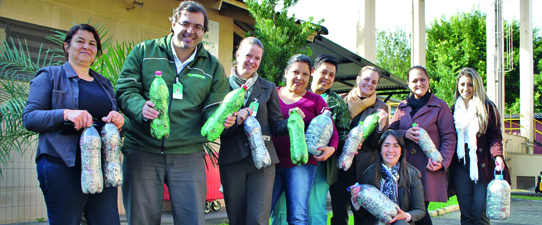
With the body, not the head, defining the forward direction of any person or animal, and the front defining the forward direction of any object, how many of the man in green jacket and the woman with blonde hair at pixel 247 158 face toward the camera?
2

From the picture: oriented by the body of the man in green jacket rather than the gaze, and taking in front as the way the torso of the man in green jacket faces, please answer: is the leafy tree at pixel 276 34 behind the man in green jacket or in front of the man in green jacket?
behind

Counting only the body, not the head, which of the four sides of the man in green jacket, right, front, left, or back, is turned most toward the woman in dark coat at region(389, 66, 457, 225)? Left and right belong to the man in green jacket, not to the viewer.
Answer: left

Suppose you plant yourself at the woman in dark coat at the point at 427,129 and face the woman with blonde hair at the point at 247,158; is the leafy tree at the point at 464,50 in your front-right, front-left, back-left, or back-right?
back-right

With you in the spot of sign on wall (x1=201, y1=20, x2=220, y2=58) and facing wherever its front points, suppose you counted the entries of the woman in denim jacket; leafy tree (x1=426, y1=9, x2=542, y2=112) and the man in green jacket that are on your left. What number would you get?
1

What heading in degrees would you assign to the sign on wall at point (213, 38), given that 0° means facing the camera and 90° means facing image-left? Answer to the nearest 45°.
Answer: approximately 315°

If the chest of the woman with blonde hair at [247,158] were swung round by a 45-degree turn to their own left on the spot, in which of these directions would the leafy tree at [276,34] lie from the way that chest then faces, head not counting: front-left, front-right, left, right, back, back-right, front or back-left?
back-left

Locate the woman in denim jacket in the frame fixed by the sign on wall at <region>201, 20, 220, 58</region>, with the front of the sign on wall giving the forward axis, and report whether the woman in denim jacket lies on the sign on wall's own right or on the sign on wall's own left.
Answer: on the sign on wall's own right

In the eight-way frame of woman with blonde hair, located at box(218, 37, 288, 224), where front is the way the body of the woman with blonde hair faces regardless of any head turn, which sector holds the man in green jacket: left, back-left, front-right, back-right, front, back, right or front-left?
front-right

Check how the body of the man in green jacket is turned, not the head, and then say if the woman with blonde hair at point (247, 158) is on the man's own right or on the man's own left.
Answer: on the man's own left

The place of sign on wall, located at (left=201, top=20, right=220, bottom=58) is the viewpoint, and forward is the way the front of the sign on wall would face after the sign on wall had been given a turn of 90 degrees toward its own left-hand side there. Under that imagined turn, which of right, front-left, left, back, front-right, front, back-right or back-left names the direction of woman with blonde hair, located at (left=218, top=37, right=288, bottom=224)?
back-right

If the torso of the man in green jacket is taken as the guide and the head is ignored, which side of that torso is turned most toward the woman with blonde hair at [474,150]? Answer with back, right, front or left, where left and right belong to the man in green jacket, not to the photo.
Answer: left

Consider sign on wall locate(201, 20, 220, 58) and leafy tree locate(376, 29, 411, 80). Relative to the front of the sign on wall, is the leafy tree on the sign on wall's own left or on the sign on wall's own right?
on the sign on wall's own left

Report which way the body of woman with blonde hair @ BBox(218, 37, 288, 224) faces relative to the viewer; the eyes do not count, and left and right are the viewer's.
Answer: facing the viewer

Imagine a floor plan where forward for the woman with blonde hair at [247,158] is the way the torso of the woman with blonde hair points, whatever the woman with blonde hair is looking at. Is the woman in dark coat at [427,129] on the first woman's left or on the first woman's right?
on the first woman's left

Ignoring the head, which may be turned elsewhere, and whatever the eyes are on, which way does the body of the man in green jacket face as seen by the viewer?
toward the camera
